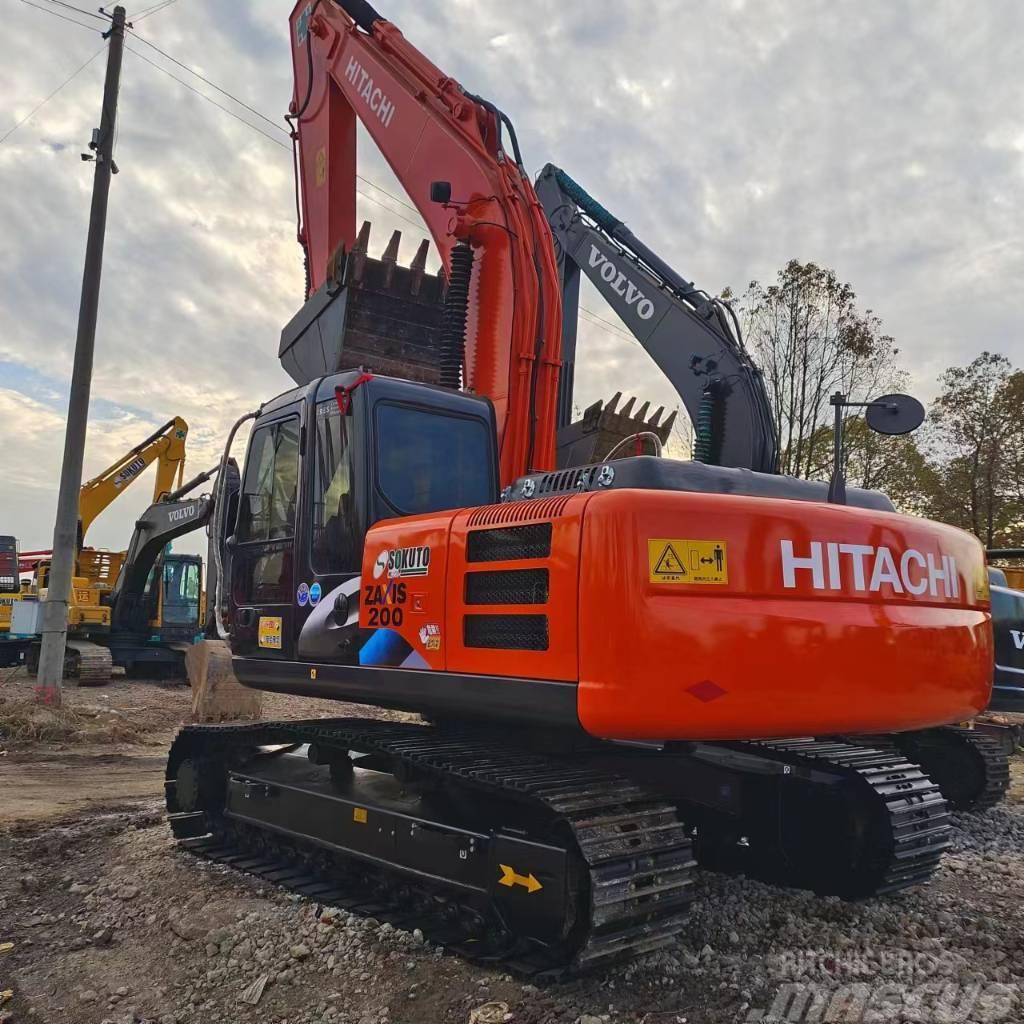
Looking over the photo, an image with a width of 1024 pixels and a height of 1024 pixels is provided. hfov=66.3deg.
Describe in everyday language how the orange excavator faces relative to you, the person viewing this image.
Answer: facing away from the viewer and to the left of the viewer

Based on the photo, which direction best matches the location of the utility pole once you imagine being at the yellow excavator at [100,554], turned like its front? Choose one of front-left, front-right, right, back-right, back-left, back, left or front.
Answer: front-right

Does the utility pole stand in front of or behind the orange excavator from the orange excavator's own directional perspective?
in front

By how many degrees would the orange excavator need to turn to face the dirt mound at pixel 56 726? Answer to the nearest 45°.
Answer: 0° — it already faces it

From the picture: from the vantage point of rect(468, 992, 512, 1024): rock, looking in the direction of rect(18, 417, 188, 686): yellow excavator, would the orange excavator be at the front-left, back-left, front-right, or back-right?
front-right

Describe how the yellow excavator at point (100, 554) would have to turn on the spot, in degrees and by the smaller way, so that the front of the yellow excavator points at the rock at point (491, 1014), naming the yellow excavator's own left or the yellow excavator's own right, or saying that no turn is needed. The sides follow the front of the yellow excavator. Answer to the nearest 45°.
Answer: approximately 45° to the yellow excavator's own right

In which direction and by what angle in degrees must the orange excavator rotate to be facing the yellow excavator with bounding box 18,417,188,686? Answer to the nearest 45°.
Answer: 0° — it already faces it

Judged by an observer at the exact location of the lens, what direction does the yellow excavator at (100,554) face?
facing the viewer and to the right of the viewer

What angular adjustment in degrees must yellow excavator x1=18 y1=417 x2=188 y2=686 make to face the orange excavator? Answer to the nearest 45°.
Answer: approximately 45° to its right
